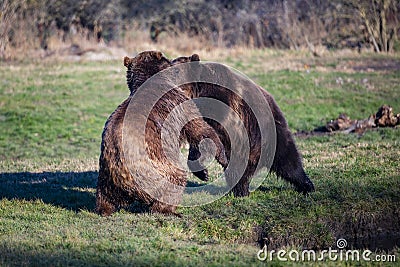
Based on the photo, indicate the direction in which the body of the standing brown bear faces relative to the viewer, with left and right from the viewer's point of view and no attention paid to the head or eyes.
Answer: facing away from the viewer and to the right of the viewer

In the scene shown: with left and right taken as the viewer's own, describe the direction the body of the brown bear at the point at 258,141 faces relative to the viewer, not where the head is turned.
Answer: facing to the left of the viewer
